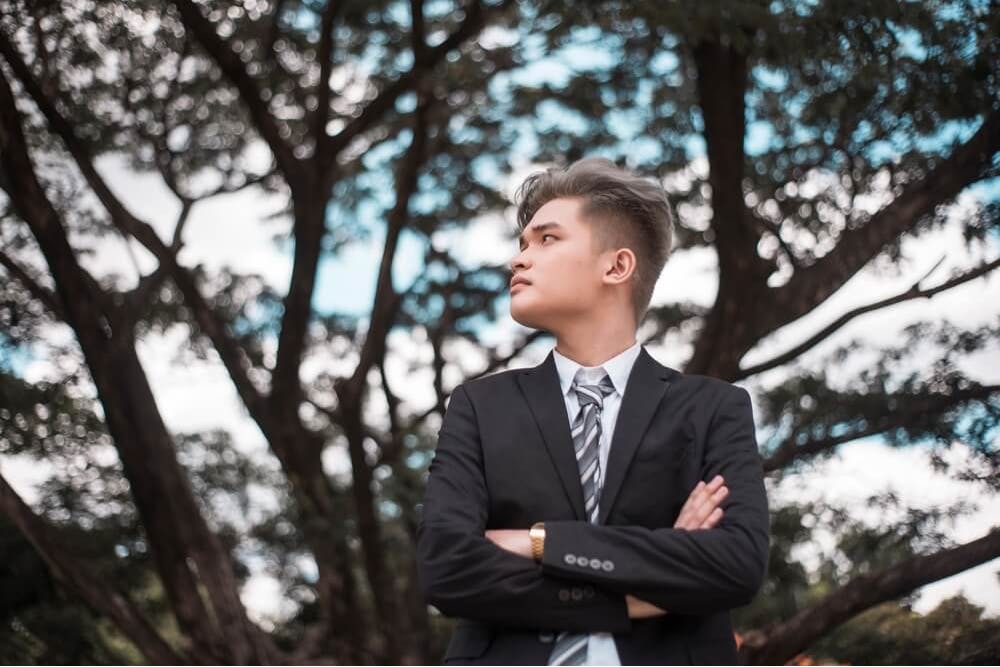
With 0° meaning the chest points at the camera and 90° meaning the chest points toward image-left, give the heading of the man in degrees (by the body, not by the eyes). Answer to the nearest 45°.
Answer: approximately 0°

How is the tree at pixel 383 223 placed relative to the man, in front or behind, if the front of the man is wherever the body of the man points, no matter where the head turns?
behind
